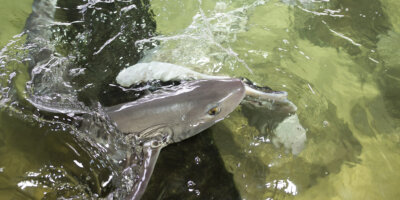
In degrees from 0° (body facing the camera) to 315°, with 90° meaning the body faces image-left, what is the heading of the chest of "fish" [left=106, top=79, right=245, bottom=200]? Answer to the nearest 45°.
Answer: approximately 270°
